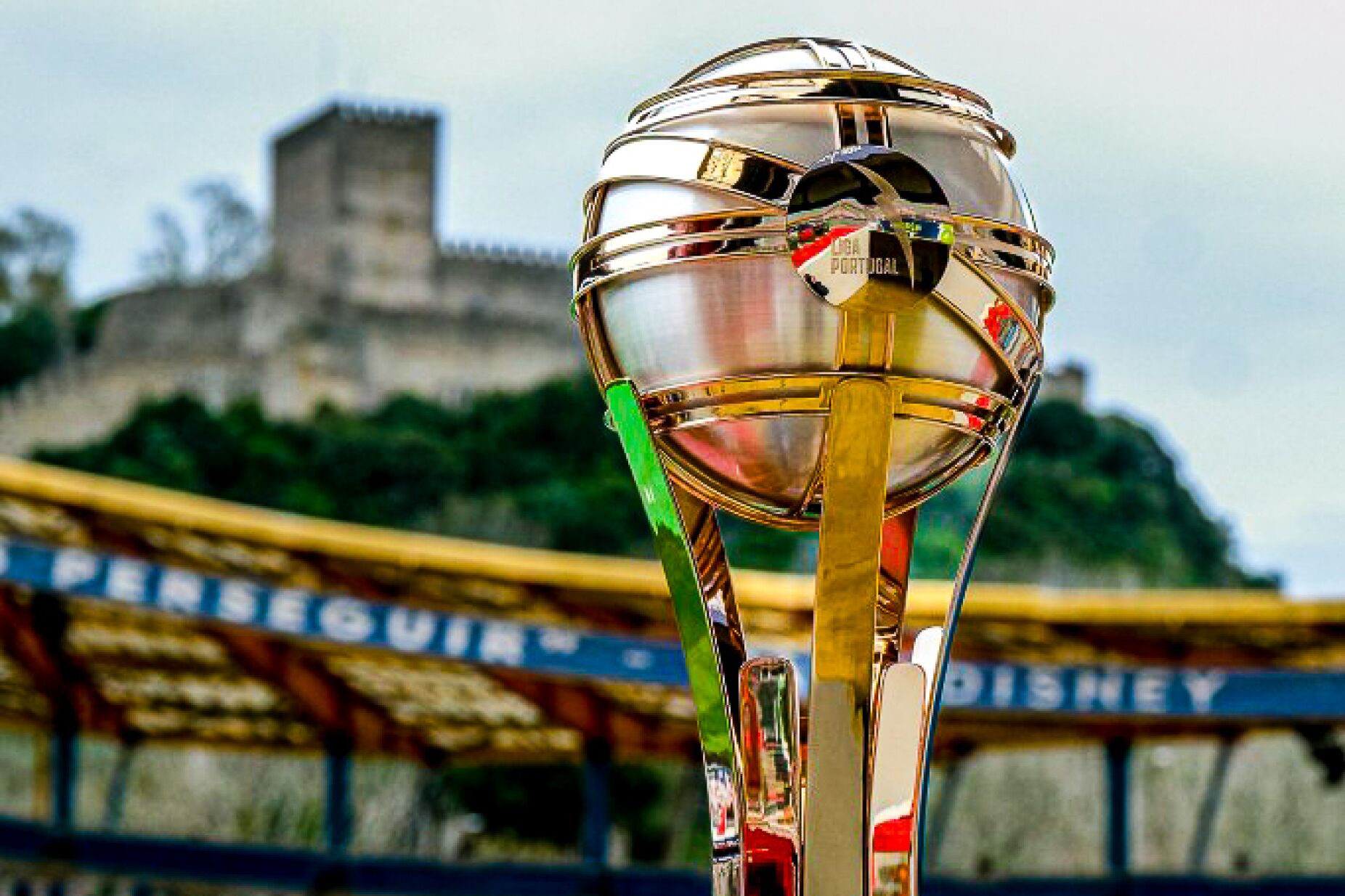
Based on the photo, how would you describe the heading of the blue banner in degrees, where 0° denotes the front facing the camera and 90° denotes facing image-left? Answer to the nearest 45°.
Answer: approximately 0°

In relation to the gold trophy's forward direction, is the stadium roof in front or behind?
behind

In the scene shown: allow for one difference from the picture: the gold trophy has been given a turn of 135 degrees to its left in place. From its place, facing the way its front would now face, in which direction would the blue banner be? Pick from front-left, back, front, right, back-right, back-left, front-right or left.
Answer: front-left
